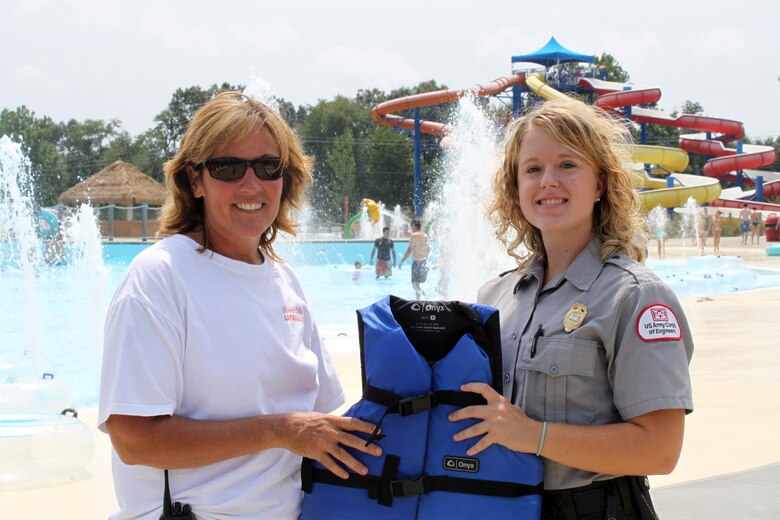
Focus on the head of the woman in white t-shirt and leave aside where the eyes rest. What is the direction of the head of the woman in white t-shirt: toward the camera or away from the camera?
toward the camera

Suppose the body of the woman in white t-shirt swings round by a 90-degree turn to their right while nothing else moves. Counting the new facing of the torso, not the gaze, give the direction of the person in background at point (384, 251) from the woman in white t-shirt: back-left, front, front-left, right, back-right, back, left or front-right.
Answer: back-right

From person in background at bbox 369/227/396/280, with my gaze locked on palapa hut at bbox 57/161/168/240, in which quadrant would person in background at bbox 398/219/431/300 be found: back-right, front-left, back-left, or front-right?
back-left

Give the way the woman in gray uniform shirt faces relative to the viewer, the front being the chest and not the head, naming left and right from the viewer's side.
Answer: facing the viewer and to the left of the viewer

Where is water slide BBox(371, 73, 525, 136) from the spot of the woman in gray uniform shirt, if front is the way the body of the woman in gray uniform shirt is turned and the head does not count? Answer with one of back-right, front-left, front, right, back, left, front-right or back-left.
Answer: back-right

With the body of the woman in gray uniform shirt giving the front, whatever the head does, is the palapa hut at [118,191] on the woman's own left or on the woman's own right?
on the woman's own right

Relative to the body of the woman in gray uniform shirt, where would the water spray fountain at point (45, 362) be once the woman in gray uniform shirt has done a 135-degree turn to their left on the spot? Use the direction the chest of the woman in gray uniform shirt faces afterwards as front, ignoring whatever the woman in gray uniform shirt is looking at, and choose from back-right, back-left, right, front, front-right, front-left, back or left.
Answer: back-left

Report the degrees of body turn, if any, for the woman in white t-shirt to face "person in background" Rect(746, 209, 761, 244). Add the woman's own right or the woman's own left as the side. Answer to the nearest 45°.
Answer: approximately 90° to the woman's own left

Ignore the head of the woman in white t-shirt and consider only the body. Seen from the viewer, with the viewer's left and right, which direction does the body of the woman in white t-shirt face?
facing the viewer and to the right of the viewer

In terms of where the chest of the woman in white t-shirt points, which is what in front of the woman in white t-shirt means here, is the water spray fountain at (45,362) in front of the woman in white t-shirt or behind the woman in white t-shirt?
behind

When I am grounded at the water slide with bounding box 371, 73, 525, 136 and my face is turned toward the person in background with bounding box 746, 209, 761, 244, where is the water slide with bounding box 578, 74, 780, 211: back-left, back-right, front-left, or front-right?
front-left

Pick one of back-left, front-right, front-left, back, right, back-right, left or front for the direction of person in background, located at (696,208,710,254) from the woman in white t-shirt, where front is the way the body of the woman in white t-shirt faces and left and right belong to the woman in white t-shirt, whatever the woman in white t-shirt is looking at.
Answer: left

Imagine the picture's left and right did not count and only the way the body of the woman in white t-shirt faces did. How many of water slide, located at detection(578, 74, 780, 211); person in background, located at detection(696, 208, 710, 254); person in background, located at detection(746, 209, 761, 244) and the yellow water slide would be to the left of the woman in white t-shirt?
4

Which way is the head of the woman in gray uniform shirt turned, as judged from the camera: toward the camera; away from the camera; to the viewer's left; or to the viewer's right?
toward the camera

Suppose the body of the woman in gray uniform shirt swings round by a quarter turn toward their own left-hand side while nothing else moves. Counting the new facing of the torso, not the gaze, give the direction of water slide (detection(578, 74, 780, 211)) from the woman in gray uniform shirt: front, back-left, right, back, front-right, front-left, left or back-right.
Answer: back-left
